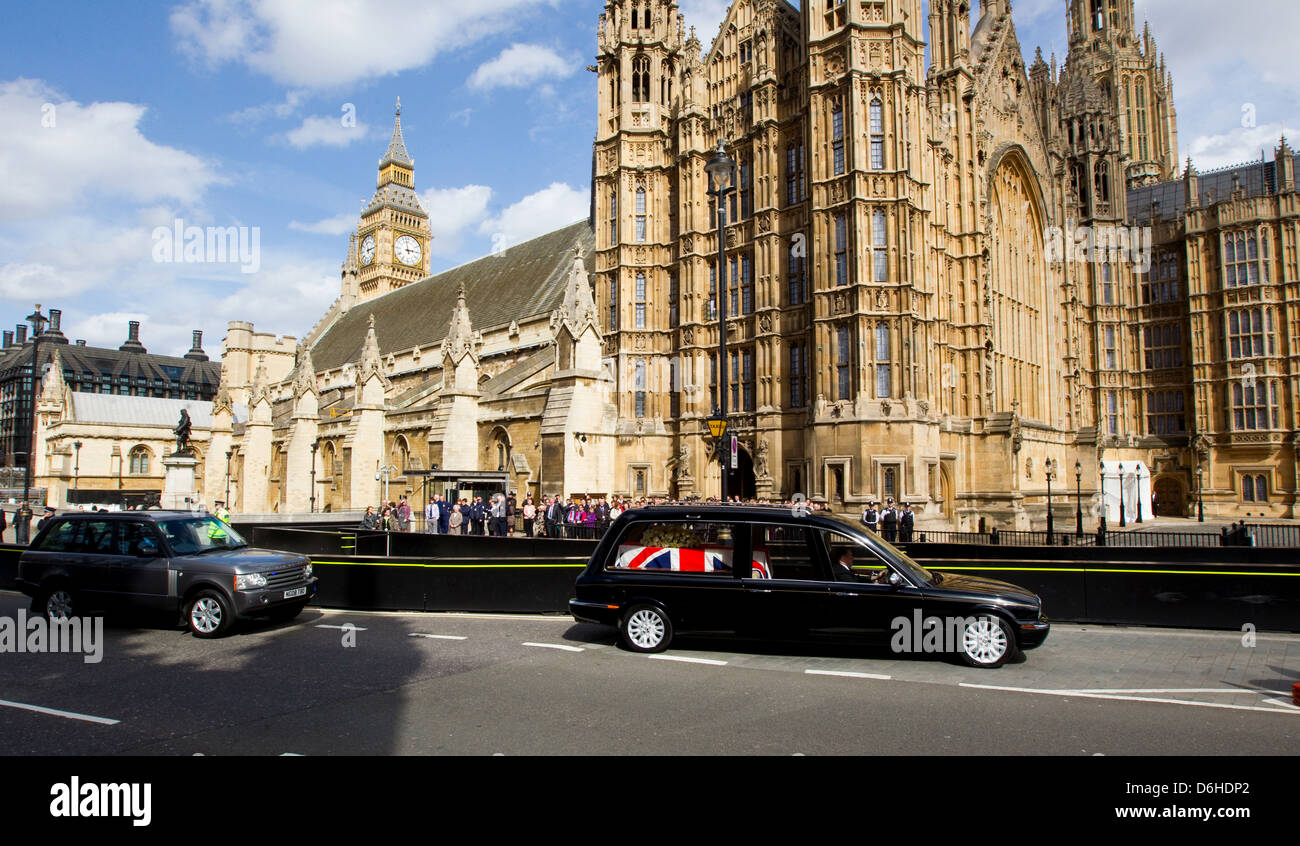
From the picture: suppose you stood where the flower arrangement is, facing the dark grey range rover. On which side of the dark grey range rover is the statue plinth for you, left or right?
right

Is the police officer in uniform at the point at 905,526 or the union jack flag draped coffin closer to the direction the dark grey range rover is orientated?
the union jack flag draped coffin

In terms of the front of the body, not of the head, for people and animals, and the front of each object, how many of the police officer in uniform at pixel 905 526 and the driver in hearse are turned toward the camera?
1

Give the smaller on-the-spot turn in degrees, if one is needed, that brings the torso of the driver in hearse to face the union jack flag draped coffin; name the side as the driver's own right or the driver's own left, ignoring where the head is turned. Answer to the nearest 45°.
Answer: approximately 180°

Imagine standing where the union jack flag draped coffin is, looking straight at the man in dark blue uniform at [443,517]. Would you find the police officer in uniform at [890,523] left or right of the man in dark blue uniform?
right

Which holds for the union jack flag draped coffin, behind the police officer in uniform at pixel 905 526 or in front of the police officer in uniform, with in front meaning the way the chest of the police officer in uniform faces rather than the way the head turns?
in front

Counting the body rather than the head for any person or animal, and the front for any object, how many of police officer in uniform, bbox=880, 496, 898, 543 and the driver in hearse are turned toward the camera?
1

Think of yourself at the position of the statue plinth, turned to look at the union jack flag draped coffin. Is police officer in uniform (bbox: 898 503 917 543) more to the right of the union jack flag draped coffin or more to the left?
left

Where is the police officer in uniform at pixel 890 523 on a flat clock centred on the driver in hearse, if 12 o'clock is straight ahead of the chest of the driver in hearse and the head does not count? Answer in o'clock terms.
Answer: The police officer in uniform is roughly at 9 o'clock from the driver in hearse.

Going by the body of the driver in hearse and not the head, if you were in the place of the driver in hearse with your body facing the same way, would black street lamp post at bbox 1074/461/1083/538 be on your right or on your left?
on your left

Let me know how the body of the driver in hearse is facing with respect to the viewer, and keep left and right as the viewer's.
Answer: facing to the right of the viewer
